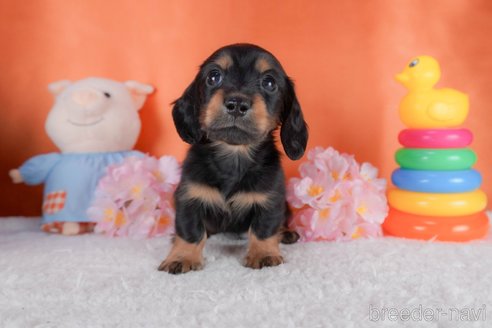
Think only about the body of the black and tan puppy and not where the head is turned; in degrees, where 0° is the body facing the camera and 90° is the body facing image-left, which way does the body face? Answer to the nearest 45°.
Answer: approximately 0°

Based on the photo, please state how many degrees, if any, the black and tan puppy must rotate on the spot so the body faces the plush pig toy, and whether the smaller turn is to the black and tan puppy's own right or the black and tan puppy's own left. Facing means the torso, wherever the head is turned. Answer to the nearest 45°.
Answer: approximately 135° to the black and tan puppy's own right

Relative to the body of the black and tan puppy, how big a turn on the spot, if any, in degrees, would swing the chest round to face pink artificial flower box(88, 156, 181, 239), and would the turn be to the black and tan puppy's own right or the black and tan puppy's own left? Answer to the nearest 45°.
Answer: approximately 135° to the black and tan puppy's own right
